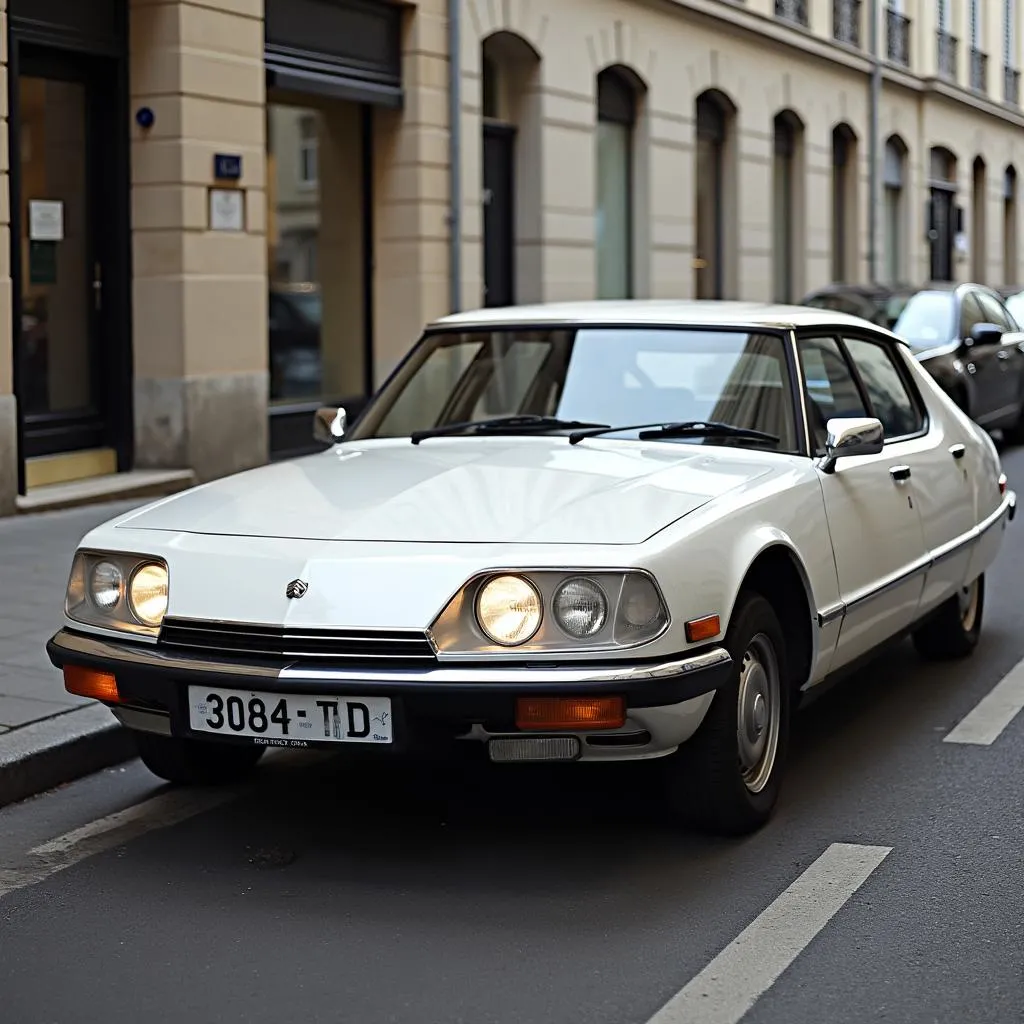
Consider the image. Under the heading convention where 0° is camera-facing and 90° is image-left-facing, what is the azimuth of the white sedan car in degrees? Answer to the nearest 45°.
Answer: approximately 45°

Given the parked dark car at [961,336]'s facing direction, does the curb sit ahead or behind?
ahead

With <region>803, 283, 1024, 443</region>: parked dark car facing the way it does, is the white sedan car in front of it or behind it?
in front

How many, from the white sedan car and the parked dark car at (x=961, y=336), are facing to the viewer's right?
0

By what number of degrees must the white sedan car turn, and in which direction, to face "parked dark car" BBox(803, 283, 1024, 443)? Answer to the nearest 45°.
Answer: approximately 135° to its right
